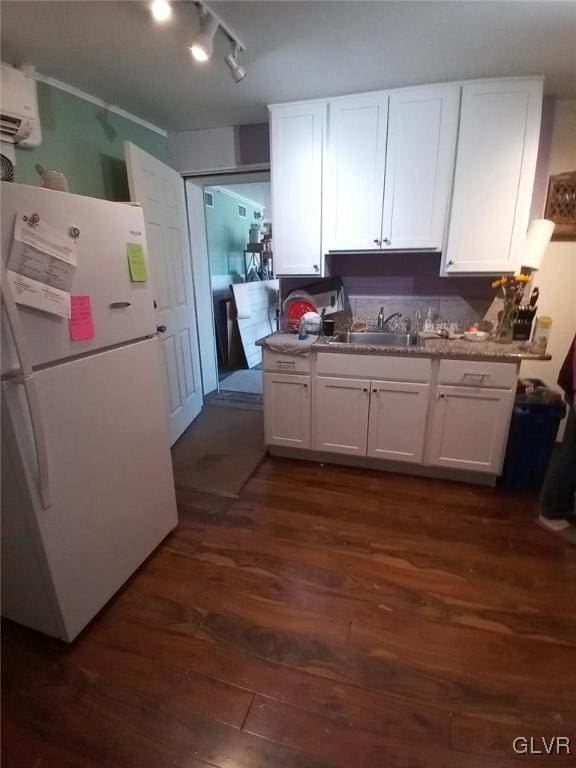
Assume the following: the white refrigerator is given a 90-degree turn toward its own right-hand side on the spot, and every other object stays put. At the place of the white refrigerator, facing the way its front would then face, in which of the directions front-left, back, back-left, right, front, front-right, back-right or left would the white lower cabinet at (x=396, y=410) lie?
back-left

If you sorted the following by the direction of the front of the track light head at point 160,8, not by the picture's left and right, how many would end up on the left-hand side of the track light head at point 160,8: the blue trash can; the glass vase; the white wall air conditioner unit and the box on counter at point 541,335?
3

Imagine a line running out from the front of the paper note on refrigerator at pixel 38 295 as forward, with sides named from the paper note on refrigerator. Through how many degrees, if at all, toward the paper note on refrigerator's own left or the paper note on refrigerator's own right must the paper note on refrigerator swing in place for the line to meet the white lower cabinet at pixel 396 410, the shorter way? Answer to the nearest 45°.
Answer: approximately 45° to the paper note on refrigerator's own left

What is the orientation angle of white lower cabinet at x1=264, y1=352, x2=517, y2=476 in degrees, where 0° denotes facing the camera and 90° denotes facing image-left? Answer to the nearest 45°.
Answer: approximately 0°

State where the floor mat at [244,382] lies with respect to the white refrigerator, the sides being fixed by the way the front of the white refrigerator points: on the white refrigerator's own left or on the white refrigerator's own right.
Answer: on the white refrigerator's own left

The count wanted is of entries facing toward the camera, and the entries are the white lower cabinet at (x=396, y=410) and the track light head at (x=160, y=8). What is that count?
2

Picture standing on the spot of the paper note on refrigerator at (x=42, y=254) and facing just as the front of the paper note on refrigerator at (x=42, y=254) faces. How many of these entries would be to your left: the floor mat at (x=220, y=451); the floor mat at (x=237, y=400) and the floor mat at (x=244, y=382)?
3

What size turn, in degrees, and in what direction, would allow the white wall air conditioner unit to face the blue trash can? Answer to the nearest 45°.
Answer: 0° — it already faces it

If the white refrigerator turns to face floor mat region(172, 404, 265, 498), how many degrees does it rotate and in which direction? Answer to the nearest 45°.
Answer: approximately 90° to its left

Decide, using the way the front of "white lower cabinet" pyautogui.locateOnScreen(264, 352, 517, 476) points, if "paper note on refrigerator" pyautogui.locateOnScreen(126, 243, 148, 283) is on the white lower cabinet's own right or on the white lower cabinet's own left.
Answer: on the white lower cabinet's own right

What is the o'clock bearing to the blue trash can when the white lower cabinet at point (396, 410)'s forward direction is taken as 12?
The blue trash can is roughly at 9 o'clock from the white lower cabinet.

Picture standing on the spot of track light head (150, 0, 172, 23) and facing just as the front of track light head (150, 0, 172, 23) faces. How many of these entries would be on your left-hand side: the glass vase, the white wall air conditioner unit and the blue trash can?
2

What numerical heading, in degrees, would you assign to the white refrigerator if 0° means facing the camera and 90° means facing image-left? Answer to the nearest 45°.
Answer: approximately 315°

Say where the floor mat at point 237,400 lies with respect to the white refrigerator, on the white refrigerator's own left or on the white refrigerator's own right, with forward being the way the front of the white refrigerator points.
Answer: on the white refrigerator's own left

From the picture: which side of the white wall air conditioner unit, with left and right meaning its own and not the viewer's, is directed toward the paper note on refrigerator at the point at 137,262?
front

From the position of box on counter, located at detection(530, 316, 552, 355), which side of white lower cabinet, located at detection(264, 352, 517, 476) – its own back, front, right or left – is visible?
left

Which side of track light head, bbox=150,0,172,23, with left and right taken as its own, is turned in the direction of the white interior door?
back

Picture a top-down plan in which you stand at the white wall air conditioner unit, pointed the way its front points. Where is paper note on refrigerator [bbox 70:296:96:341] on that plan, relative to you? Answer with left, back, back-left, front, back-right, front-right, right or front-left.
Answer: front-right
